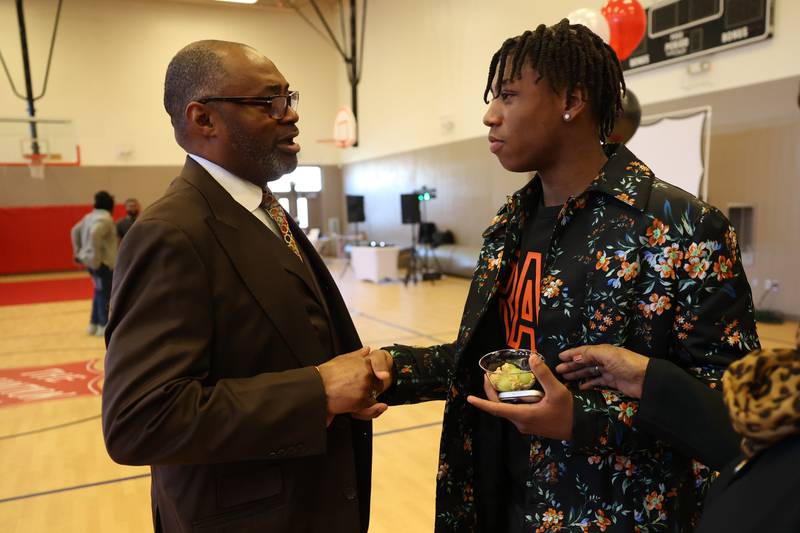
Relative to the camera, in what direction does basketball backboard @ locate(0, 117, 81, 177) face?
facing the viewer

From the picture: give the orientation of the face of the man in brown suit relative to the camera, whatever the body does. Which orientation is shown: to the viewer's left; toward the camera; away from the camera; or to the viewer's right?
to the viewer's right

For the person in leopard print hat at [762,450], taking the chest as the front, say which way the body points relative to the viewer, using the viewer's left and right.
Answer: facing to the left of the viewer

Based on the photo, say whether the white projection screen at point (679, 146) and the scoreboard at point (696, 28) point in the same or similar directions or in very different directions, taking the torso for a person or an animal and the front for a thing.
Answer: same or similar directions

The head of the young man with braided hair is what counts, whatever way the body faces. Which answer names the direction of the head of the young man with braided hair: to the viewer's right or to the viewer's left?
to the viewer's left

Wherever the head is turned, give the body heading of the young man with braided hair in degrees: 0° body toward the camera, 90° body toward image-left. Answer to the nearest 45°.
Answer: approximately 45°

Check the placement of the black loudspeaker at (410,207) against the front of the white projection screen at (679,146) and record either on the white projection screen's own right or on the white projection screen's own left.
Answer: on the white projection screen's own right

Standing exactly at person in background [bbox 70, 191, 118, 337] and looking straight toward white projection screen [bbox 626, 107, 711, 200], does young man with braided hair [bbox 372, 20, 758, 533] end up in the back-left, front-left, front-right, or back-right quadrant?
front-right

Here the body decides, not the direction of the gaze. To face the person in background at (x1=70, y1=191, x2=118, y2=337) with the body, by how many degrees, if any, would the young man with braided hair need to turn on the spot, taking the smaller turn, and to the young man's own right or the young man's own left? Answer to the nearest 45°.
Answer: approximately 90° to the young man's own right

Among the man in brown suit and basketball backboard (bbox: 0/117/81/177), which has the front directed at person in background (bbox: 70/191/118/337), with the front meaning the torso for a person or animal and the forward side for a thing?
the basketball backboard

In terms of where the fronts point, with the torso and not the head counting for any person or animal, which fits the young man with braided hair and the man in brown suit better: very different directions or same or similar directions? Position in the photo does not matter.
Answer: very different directions
